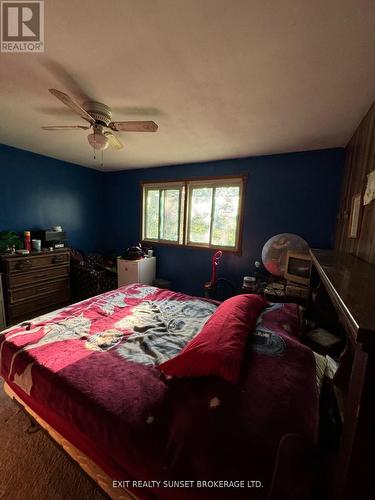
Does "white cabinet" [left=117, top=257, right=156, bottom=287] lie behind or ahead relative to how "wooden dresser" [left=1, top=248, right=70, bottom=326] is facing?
ahead

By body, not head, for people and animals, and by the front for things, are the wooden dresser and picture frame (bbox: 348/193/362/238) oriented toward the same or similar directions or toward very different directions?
very different directions

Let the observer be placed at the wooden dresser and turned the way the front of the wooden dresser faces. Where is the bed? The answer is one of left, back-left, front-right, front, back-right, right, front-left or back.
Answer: front-right

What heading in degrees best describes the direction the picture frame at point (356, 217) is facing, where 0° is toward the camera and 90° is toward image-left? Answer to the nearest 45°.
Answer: approximately 45°

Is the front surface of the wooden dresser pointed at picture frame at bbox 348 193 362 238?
yes

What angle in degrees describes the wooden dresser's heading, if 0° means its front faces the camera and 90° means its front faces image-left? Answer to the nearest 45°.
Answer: approximately 315°

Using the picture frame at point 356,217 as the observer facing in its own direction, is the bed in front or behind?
in front

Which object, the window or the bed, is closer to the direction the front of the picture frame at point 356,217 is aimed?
the window

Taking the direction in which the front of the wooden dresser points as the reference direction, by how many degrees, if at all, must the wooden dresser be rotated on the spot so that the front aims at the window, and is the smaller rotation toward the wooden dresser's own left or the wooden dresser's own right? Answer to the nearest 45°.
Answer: approximately 45° to the wooden dresser's own left

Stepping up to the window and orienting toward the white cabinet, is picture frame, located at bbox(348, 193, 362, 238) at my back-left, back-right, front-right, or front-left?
back-left

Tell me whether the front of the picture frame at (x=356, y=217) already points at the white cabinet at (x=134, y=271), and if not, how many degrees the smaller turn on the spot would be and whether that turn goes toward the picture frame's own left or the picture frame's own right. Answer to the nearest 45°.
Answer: approximately 45° to the picture frame's own right
